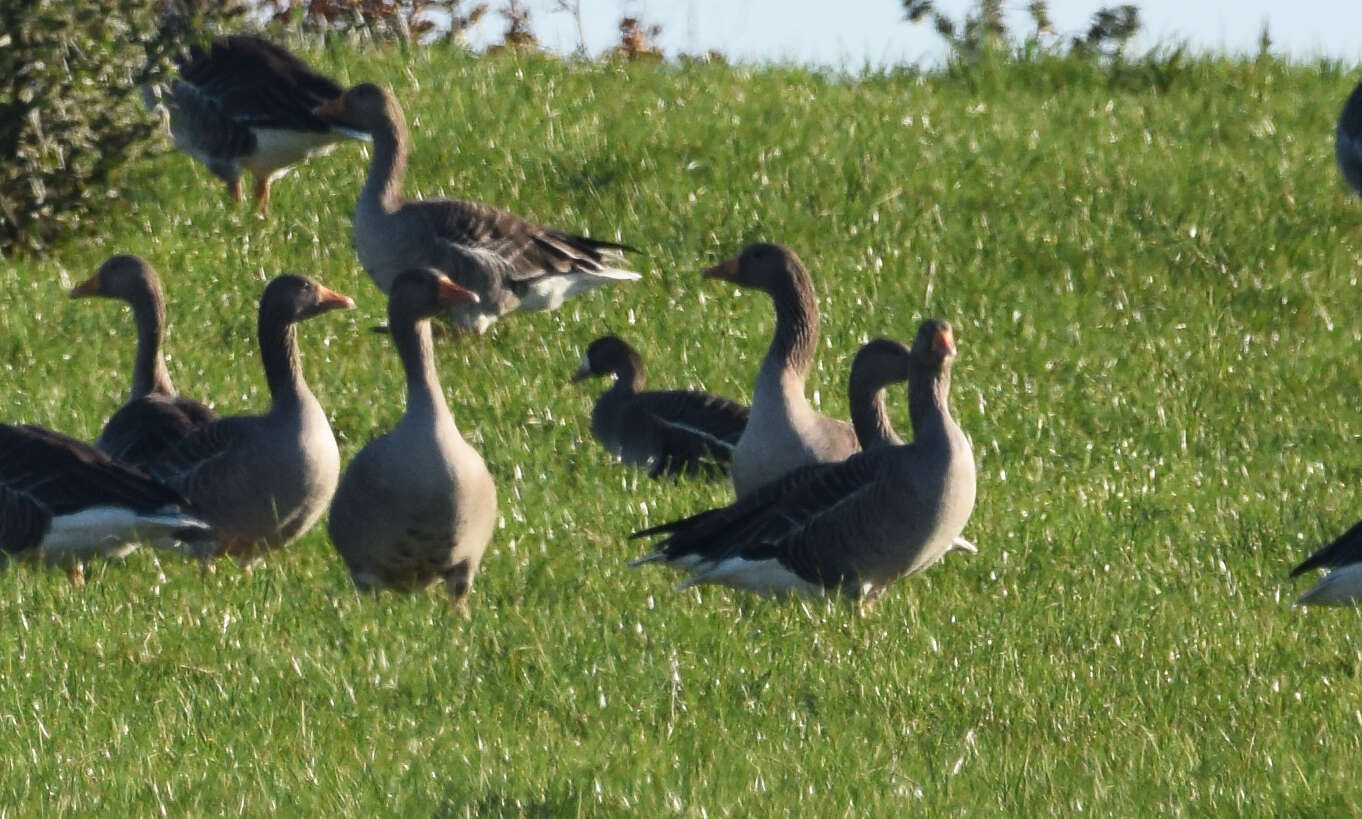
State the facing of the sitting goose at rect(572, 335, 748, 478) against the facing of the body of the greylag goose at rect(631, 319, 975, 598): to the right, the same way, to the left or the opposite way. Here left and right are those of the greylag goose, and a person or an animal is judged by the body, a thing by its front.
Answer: the opposite way

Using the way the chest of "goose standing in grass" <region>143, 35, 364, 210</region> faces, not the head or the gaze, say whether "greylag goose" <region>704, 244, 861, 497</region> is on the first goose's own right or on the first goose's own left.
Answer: on the first goose's own left

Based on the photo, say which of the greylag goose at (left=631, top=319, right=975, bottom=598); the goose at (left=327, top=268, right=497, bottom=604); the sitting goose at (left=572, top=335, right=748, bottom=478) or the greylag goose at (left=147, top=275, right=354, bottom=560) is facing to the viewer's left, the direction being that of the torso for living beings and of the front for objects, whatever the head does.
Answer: the sitting goose at (left=572, top=335, right=748, bottom=478)

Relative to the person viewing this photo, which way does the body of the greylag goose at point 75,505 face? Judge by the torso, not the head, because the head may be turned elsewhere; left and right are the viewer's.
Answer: facing to the left of the viewer

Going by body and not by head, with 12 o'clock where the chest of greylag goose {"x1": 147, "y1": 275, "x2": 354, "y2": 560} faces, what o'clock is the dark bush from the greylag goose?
The dark bush is roughly at 7 o'clock from the greylag goose.

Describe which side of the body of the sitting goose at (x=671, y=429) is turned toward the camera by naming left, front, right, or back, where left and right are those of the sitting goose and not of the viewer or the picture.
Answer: left

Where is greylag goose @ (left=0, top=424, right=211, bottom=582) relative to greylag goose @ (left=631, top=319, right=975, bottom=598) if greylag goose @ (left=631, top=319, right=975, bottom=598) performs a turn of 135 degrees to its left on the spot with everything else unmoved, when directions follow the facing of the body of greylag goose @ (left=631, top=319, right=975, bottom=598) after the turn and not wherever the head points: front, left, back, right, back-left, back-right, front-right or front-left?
front-left

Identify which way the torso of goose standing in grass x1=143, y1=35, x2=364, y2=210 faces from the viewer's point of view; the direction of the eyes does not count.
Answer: to the viewer's left

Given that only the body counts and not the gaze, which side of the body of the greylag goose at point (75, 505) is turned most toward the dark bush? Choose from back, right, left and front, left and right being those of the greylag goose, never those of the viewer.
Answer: right

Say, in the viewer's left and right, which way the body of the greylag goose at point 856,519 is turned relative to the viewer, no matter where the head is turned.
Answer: facing to the right of the viewer

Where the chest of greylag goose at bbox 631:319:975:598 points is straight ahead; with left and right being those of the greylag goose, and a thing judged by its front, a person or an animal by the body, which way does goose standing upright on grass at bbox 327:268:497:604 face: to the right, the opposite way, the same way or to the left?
to the right

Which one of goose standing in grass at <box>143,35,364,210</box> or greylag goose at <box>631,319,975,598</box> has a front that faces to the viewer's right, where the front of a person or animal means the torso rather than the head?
the greylag goose
